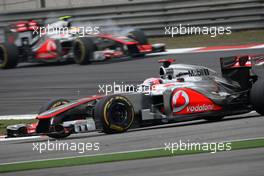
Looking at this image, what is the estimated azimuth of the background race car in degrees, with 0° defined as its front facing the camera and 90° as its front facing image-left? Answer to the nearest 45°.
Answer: approximately 315°

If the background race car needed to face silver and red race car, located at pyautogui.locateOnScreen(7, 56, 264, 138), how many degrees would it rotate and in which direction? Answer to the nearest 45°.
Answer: approximately 45° to its right

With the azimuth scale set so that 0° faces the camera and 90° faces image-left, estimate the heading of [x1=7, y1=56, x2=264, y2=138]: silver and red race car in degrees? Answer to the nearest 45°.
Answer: approximately 45°
